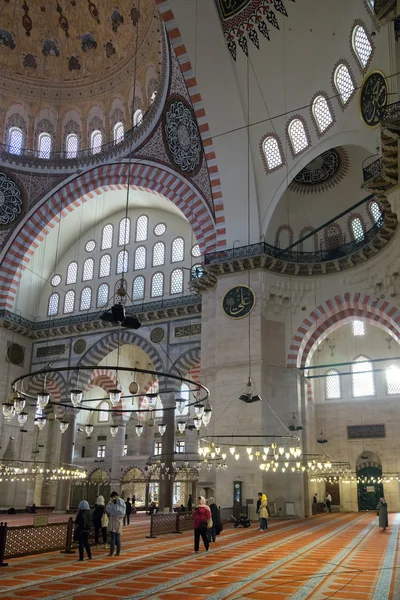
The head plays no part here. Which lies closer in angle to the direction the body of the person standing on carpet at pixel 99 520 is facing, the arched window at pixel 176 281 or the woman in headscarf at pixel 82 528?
the arched window

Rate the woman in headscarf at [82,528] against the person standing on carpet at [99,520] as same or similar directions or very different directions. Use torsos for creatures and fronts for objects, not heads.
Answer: same or similar directions

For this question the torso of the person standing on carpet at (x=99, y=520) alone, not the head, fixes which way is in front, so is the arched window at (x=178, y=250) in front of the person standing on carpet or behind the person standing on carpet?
in front

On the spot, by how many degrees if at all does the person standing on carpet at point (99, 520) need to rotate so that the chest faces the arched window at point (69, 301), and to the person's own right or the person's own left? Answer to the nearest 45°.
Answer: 0° — they already face it

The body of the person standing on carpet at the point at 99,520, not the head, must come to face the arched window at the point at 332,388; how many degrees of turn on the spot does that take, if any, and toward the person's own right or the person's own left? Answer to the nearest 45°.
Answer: approximately 45° to the person's own right

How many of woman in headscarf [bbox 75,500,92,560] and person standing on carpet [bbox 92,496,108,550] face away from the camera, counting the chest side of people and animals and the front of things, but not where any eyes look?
2

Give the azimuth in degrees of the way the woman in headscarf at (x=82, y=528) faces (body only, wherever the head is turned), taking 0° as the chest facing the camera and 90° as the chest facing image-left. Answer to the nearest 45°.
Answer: approximately 180°

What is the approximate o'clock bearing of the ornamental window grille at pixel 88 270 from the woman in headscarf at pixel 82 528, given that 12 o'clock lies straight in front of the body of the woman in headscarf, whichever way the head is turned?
The ornamental window grille is roughly at 12 o'clock from the woman in headscarf.

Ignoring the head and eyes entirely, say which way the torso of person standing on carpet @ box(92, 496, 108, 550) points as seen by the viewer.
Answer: away from the camera
